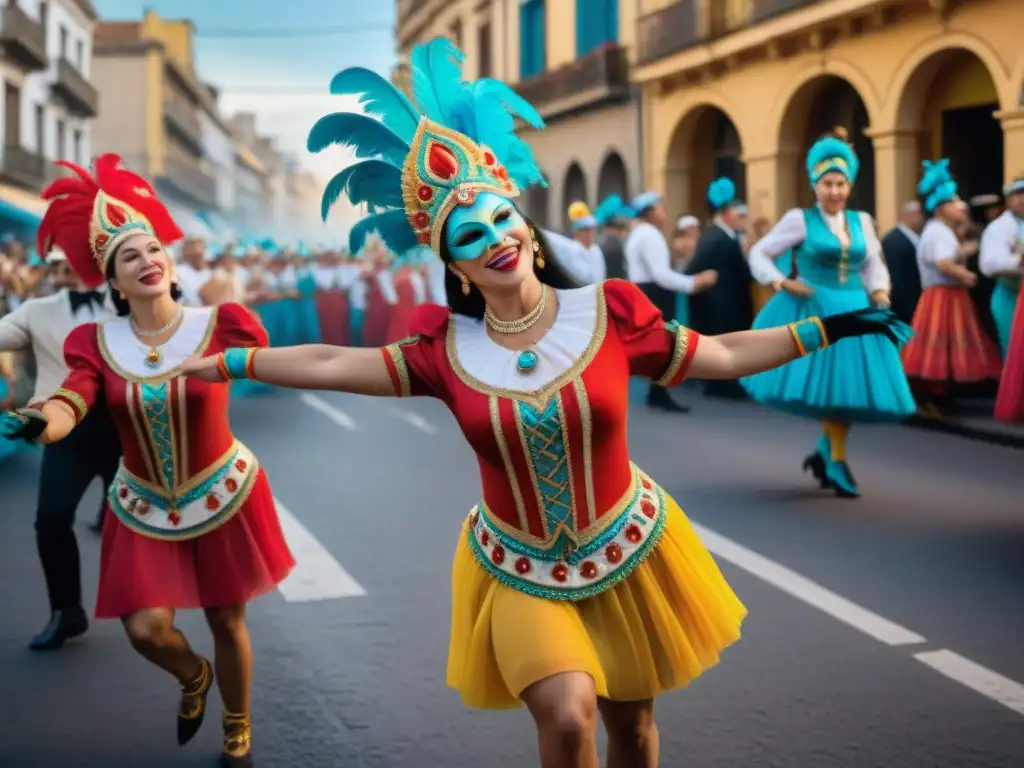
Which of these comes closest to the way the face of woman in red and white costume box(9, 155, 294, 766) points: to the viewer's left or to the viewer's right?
to the viewer's right

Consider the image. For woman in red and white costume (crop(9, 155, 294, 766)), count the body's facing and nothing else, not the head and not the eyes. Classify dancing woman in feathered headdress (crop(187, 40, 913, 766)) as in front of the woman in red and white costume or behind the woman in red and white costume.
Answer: in front

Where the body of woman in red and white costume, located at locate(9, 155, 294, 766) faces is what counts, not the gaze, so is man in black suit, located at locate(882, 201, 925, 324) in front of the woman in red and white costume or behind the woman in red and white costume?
behind

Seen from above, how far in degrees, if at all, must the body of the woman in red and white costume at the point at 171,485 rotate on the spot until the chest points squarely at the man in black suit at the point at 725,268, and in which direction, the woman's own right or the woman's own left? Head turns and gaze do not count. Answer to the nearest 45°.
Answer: approximately 135° to the woman's own left

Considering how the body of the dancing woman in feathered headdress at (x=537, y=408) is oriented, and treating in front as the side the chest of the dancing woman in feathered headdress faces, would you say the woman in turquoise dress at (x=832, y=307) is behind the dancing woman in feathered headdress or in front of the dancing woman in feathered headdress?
behind

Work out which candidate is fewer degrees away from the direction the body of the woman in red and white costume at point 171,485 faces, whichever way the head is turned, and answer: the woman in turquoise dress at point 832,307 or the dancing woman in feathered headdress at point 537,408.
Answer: the dancing woman in feathered headdress

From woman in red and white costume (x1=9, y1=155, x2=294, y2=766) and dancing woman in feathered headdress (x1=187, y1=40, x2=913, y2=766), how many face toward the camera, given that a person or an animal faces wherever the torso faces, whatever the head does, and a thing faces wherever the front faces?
2

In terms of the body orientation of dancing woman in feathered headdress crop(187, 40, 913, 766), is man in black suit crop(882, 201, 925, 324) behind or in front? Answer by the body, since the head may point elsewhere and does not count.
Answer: behind

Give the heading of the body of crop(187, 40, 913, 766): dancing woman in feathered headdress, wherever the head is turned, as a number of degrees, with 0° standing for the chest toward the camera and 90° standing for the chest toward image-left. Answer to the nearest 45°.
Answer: approximately 0°

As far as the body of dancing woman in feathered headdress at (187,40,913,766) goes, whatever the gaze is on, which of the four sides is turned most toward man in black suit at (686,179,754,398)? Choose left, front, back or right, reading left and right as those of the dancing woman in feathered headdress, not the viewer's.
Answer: back
